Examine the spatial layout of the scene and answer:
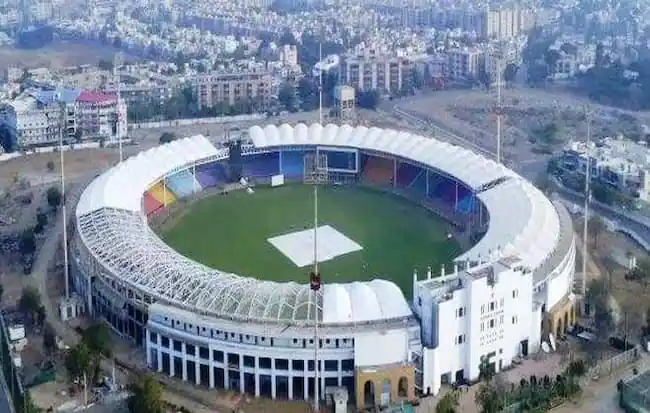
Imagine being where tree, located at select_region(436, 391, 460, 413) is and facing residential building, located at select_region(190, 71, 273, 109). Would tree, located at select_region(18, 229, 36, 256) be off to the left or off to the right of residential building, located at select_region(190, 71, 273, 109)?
left

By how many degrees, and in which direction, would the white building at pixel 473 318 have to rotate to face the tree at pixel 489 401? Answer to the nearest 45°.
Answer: approximately 45° to its right

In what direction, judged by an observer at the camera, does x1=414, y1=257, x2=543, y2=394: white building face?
facing the viewer and to the right of the viewer

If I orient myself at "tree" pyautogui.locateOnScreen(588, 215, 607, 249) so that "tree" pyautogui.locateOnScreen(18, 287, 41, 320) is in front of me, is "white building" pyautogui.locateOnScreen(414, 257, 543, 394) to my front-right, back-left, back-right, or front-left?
front-left

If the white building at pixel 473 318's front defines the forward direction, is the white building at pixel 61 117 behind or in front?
behind

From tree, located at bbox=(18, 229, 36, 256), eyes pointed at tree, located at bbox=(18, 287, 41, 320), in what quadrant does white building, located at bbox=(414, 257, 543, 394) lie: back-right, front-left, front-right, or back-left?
front-left

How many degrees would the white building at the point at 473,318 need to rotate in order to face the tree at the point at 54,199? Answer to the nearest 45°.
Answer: approximately 180°

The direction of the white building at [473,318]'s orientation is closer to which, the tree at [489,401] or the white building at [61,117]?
the tree

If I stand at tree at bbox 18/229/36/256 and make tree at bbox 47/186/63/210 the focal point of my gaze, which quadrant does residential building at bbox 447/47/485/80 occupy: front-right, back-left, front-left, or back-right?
front-right

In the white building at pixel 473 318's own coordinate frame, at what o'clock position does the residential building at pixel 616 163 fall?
The residential building is roughly at 8 o'clock from the white building.

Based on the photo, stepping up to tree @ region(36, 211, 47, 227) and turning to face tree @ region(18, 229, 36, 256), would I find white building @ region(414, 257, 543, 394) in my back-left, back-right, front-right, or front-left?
front-left

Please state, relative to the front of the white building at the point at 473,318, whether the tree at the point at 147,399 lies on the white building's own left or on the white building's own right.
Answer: on the white building's own right

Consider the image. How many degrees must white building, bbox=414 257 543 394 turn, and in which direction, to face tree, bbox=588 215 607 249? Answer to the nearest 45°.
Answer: approximately 135° to its left
